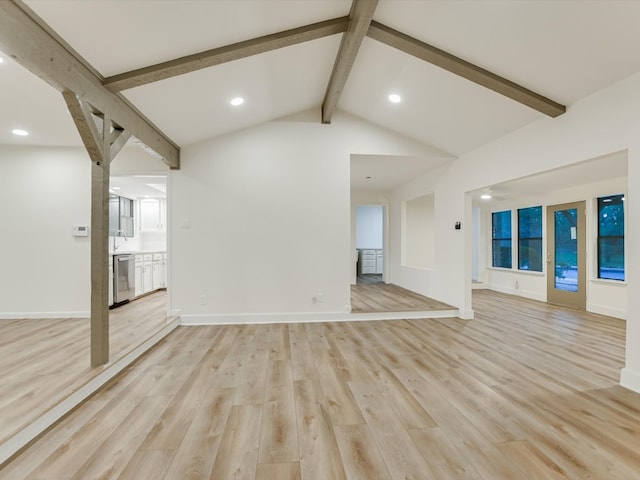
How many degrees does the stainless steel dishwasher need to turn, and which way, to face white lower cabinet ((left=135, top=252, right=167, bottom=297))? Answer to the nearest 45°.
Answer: approximately 90° to its left

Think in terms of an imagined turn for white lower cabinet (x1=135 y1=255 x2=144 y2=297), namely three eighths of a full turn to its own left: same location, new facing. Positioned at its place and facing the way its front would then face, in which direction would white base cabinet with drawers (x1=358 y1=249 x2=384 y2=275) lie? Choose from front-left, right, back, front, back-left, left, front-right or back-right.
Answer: right

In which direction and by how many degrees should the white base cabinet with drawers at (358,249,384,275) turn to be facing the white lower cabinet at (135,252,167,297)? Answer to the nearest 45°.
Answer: approximately 45° to its right

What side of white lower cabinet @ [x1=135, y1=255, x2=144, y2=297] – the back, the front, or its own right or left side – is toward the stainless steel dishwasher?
right

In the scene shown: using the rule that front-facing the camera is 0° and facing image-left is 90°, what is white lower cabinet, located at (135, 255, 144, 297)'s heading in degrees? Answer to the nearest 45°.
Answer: approximately 315°

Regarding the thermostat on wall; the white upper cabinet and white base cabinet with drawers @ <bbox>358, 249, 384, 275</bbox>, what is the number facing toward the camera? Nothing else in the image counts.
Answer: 3

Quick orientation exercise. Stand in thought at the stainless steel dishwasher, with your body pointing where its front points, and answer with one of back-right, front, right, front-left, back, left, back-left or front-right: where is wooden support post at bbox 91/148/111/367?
front-right

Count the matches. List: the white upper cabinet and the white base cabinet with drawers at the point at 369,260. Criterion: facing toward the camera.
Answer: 2

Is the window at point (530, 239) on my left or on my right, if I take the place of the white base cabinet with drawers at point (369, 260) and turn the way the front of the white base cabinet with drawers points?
on my left

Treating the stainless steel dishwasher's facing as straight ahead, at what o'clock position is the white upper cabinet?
The white upper cabinet is roughly at 8 o'clock from the stainless steel dishwasher.

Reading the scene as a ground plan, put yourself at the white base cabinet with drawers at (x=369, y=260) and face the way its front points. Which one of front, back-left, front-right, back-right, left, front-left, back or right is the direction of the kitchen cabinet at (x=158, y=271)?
front-right

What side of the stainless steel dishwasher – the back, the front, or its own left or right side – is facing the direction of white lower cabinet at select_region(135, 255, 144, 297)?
left
